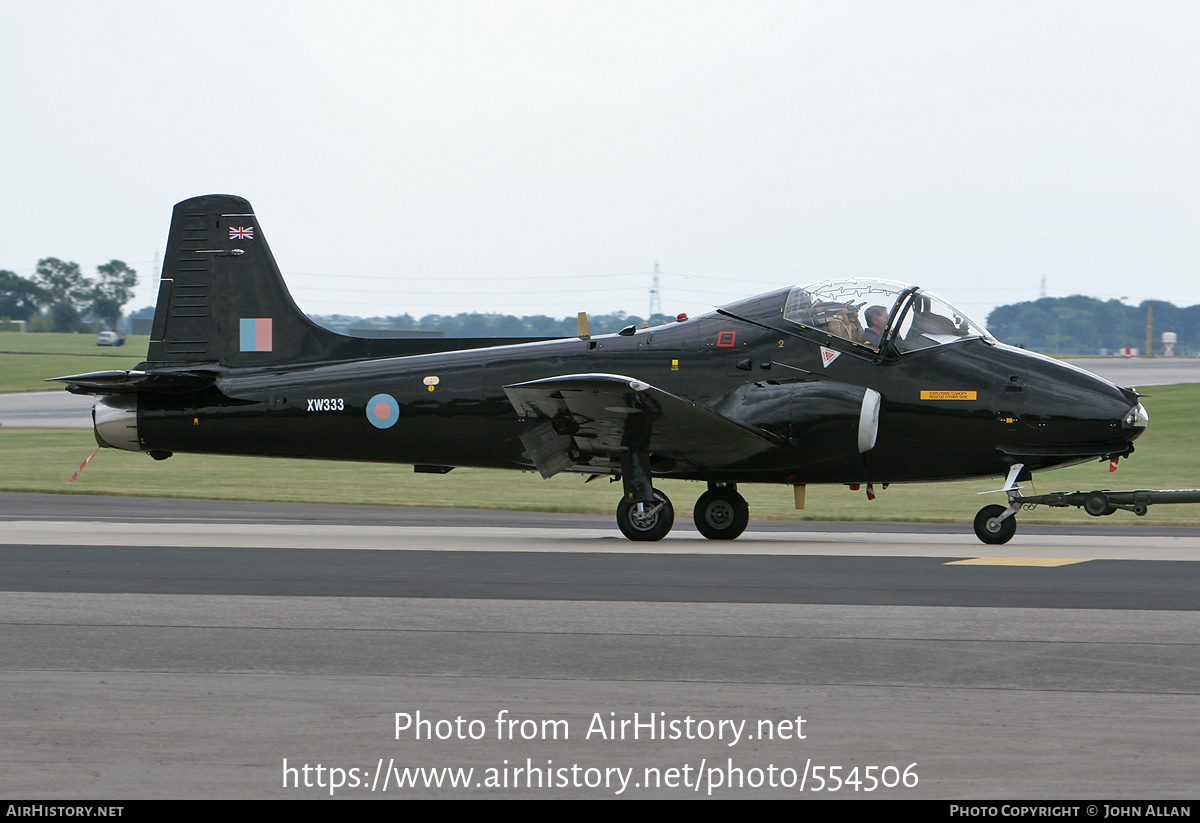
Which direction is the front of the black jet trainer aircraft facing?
to the viewer's right
